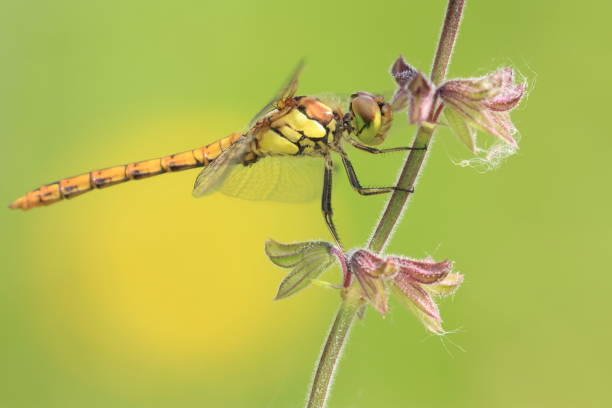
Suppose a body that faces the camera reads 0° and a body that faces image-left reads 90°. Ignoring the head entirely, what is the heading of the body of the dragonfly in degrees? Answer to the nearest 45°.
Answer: approximately 270°
